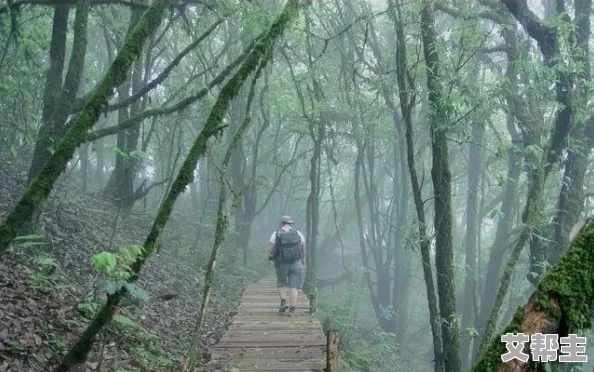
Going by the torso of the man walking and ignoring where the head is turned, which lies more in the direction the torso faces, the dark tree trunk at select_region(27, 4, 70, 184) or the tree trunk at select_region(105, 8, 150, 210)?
the tree trunk

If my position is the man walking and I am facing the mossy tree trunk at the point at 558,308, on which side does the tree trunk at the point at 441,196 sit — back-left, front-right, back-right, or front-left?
front-left

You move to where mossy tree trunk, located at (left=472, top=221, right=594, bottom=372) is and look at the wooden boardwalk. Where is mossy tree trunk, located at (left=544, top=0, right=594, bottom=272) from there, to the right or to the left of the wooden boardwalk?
right

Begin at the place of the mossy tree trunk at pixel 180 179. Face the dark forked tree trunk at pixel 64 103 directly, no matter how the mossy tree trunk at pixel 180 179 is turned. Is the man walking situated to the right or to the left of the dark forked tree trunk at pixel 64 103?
right

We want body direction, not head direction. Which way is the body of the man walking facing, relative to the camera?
away from the camera

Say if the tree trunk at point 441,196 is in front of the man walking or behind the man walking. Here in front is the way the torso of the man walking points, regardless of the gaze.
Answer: behind

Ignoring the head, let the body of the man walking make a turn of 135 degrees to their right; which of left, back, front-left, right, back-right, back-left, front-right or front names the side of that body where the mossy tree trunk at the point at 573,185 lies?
front-left

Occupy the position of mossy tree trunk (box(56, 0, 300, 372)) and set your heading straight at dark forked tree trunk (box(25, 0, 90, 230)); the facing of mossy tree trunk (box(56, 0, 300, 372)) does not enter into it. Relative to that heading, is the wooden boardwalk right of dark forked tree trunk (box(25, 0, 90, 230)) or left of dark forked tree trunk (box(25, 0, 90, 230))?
right

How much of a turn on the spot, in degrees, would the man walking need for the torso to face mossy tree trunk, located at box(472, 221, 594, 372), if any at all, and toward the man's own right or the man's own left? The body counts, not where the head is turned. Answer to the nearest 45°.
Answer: approximately 180°

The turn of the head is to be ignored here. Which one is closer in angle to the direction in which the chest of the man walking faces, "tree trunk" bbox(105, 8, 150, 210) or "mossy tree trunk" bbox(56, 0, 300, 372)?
the tree trunk

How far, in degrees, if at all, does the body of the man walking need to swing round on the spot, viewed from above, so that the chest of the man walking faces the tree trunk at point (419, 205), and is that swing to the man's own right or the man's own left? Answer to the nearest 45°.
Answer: approximately 135° to the man's own right

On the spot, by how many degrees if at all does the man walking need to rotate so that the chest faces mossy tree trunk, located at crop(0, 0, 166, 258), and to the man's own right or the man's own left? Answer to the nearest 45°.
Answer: approximately 180°

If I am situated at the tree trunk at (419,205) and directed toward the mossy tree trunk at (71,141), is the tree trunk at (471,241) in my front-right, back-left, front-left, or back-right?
back-right

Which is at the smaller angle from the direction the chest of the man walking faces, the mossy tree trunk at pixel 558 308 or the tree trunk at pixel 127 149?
the tree trunk

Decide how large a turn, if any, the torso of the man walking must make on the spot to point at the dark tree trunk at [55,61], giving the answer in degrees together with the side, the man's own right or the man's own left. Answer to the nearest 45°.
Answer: approximately 135° to the man's own left
